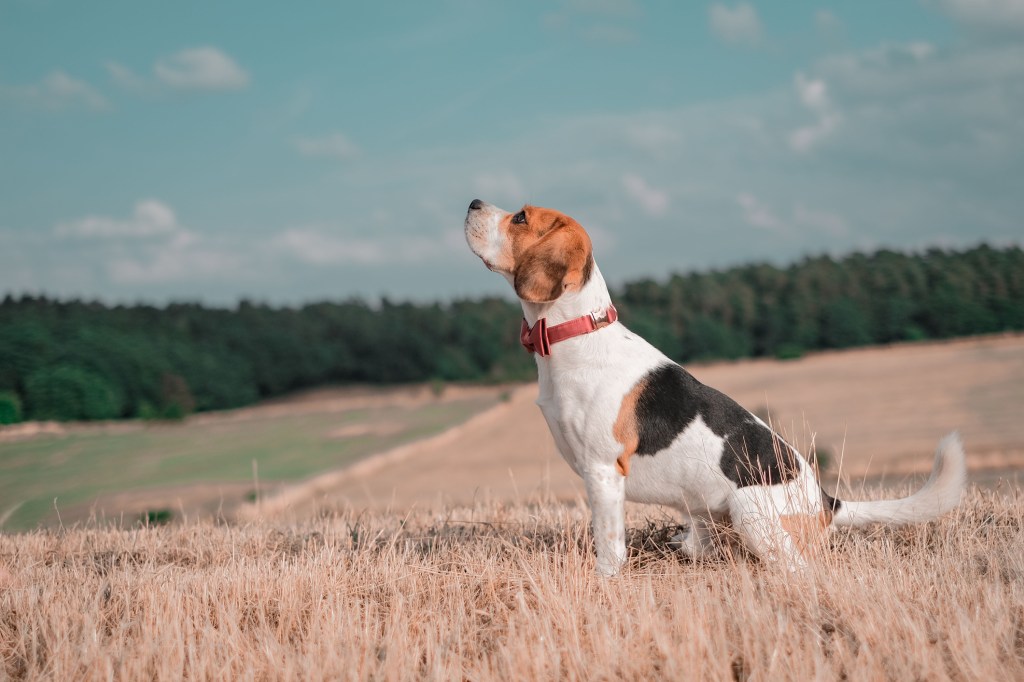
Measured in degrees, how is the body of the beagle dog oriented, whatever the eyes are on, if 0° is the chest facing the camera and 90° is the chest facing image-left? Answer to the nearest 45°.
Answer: approximately 90°

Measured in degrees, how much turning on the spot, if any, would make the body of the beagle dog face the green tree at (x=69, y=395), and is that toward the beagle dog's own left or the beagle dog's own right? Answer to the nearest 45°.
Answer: approximately 45° to the beagle dog's own right
